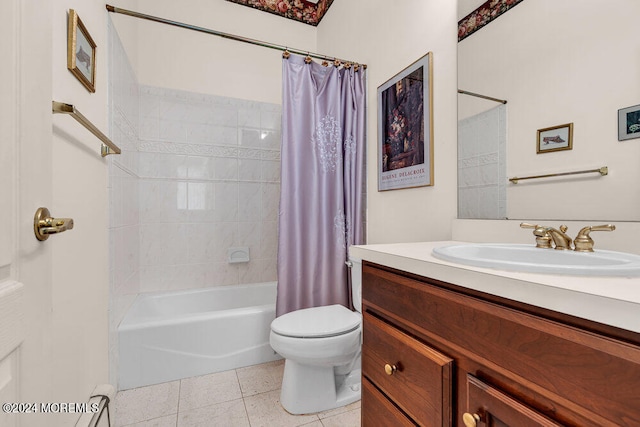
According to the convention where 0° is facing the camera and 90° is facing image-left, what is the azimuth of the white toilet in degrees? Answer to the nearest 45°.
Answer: approximately 45°

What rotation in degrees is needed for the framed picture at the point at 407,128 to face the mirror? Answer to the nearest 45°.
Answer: approximately 90° to its left

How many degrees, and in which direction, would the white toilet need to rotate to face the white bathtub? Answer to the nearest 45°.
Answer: approximately 45° to its right

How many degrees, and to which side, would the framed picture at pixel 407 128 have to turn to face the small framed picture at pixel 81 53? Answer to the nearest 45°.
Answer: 0° — it already faces it

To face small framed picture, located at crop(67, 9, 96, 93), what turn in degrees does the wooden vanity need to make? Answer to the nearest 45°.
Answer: approximately 45° to its right

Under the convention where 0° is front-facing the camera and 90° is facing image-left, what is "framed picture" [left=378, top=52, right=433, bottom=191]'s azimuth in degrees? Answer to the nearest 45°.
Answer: approximately 45°
